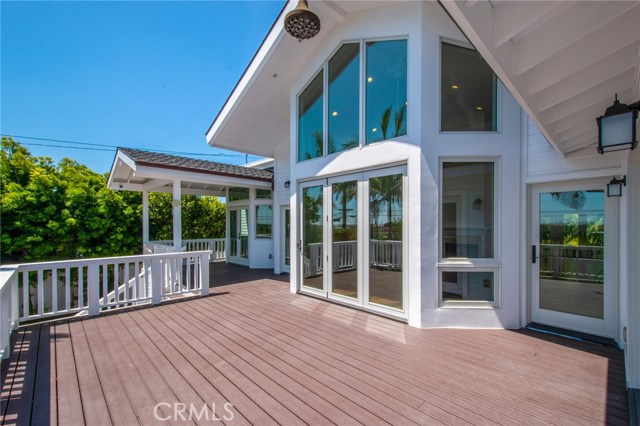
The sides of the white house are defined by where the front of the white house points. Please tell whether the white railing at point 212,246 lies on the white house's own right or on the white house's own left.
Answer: on the white house's own right

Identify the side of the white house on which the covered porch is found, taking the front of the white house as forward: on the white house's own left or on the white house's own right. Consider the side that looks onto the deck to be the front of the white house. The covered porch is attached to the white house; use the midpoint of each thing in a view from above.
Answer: on the white house's own right

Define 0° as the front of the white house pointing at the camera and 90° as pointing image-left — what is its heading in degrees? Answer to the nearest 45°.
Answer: approximately 45°
